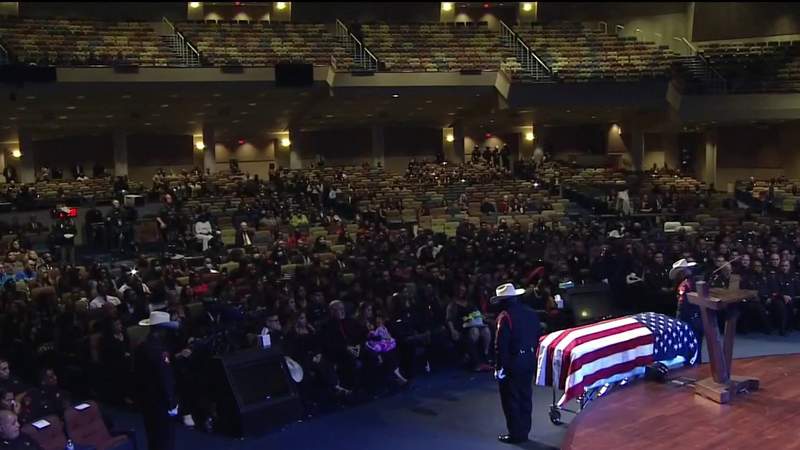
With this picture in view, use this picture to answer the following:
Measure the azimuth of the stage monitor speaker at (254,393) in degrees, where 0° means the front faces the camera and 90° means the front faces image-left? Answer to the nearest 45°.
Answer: approximately 315°

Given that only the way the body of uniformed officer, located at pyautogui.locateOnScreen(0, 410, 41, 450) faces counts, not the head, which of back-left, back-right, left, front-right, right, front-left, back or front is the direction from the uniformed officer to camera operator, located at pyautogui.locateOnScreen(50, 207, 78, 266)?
back-left

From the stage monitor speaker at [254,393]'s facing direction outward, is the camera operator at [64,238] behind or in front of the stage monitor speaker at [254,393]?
behind

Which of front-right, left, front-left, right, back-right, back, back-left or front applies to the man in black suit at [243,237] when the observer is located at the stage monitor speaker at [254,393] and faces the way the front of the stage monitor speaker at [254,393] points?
back-left

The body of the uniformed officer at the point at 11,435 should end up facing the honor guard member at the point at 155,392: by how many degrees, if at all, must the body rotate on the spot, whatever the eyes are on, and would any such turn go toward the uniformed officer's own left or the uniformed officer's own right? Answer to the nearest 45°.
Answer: approximately 45° to the uniformed officer's own left

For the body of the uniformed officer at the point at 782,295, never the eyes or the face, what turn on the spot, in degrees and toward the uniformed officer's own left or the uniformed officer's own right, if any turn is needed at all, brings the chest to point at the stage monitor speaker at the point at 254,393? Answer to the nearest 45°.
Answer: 0° — they already face it

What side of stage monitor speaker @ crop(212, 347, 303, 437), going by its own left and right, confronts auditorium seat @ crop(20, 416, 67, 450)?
right

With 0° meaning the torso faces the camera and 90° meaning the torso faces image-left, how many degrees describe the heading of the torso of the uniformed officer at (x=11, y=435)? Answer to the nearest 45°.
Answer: approximately 315°
